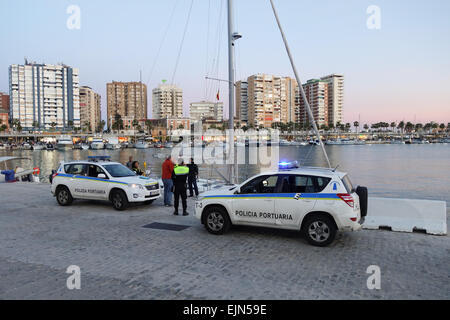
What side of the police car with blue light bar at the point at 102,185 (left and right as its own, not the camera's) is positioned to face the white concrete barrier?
front

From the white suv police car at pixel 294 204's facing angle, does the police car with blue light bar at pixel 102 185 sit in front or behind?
in front

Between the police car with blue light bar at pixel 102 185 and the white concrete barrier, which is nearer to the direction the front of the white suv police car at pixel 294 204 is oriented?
the police car with blue light bar

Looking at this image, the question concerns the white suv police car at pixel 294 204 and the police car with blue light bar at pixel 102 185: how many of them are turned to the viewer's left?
1

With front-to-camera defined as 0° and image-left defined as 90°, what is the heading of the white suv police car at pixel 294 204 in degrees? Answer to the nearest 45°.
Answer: approximately 90°

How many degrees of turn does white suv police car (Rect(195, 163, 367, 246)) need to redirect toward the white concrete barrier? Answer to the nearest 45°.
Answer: approximately 135° to its right
